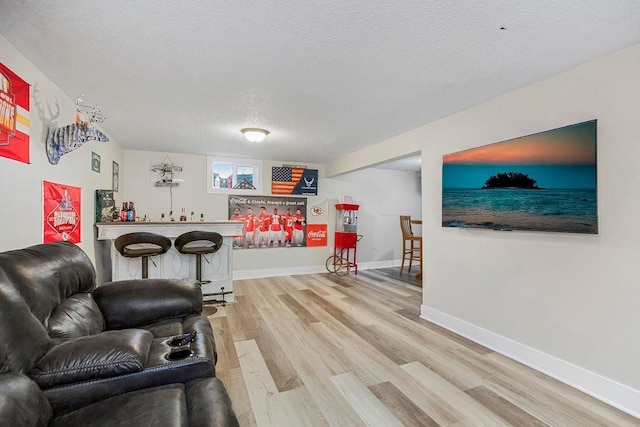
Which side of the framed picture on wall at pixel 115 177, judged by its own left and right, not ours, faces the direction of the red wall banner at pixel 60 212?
right

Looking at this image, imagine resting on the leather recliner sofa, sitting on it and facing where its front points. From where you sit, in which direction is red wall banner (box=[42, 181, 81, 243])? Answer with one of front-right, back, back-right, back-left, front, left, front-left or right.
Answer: left

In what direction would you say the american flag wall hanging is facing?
toward the camera

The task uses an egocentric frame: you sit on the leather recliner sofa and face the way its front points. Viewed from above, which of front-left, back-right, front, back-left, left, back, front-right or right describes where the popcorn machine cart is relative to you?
front-left

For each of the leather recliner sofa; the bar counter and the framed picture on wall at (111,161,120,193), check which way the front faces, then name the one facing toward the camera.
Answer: the bar counter

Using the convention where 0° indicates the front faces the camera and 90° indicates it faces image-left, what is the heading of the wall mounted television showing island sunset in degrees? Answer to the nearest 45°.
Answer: approximately 45°

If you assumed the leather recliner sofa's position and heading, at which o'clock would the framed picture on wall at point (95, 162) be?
The framed picture on wall is roughly at 9 o'clock from the leather recliner sofa.

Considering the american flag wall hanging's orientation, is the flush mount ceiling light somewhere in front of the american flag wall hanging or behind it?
in front

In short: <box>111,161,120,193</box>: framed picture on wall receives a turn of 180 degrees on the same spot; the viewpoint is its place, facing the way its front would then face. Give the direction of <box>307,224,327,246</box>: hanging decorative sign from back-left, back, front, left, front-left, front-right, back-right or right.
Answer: back

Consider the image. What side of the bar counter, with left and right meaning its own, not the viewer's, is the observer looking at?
front

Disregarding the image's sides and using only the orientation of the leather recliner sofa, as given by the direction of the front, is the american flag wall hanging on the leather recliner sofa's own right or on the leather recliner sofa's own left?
on the leather recliner sofa's own left

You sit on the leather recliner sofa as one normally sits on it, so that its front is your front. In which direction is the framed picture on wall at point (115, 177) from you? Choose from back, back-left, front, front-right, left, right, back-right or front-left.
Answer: left

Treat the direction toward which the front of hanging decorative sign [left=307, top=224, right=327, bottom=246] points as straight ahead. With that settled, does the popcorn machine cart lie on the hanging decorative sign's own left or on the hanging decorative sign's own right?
on the hanging decorative sign's own left

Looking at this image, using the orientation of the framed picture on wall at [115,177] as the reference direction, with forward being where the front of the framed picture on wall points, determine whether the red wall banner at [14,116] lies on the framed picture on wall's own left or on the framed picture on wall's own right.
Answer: on the framed picture on wall's own right

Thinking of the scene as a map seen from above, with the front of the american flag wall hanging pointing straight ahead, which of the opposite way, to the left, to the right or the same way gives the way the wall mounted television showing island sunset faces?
to the right

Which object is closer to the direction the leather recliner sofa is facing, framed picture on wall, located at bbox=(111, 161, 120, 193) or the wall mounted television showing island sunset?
the wall mounted television showing island sunset

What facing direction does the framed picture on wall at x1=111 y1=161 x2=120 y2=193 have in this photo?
to the viewer's right

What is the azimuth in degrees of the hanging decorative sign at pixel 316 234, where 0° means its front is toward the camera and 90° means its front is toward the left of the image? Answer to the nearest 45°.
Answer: approximately 0°

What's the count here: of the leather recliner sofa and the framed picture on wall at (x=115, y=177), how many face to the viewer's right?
2
